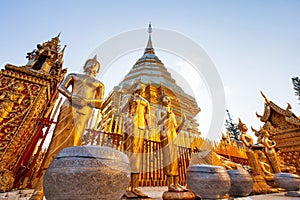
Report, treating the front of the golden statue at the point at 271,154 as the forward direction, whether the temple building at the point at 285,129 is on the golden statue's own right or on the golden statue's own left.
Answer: on the golden statue's own left

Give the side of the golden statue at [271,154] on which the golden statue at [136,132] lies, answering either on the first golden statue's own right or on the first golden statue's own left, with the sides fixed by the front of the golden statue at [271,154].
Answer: on the first golden statue's own right

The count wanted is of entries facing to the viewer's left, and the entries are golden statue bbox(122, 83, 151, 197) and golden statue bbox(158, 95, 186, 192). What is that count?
0

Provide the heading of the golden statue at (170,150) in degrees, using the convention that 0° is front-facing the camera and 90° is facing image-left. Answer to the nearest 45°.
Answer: approximately 315°

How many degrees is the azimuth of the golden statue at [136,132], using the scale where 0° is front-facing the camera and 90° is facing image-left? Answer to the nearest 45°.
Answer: approximately 315°

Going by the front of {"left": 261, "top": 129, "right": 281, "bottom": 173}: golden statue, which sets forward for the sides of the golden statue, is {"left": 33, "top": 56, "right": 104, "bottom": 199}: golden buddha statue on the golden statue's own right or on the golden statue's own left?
on the golden statue's own right

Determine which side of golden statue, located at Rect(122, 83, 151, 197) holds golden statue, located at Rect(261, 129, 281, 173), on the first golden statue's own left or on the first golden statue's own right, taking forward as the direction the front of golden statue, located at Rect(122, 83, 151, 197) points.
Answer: on the first golden statue's own left

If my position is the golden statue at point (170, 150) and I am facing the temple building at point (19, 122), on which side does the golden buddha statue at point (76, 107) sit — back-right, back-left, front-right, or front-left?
front-left

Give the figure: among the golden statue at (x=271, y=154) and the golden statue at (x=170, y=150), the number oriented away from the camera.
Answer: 0

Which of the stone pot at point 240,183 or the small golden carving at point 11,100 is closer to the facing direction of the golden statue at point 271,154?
the stone pot
